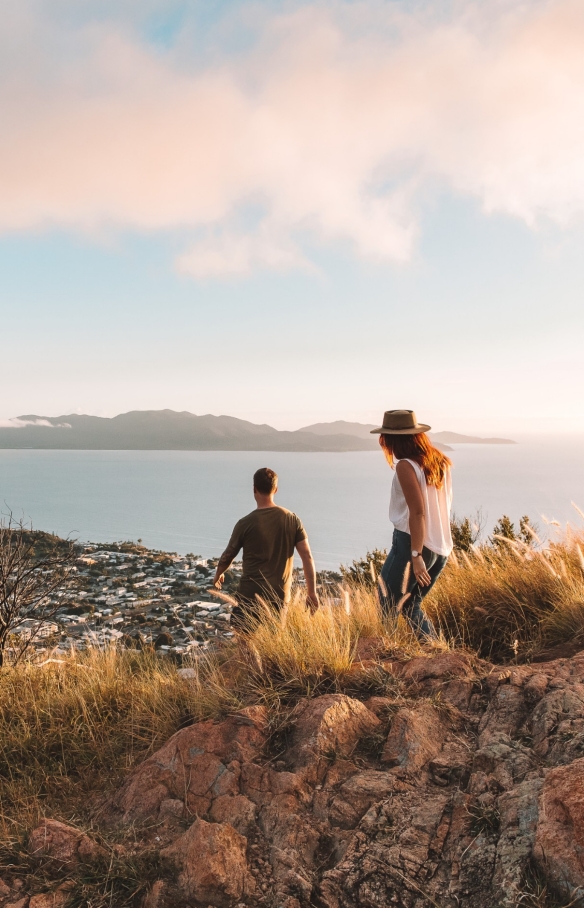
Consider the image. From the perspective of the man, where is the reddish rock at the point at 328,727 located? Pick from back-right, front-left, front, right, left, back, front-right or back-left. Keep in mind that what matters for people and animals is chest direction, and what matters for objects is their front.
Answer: back

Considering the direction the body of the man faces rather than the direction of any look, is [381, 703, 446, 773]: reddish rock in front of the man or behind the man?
behind

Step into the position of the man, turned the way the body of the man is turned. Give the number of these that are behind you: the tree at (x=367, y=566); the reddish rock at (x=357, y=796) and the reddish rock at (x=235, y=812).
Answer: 2

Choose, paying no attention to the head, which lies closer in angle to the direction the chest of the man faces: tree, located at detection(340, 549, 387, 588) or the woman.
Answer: the tree

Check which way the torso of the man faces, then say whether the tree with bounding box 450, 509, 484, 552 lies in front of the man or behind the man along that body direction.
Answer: in front

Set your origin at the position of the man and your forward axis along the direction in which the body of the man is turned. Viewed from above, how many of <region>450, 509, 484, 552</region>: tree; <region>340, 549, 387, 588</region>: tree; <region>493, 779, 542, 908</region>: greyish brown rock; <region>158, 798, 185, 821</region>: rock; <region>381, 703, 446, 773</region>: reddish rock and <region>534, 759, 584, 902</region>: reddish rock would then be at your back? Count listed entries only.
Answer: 4

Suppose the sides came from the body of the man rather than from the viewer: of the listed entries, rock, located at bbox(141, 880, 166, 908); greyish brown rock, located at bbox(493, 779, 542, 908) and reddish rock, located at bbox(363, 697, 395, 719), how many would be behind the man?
3

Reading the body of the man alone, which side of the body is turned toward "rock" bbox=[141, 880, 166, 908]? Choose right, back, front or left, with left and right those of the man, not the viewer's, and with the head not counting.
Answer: back

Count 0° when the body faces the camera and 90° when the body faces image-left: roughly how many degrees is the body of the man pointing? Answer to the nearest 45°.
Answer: approximately 180°

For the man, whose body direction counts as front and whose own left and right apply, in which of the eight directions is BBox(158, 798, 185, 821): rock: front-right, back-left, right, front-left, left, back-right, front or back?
back

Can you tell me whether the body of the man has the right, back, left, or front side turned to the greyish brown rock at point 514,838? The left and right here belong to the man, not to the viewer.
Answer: back

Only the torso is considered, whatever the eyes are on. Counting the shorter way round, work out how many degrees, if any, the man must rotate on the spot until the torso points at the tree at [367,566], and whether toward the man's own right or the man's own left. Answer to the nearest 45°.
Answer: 0° — they already face it

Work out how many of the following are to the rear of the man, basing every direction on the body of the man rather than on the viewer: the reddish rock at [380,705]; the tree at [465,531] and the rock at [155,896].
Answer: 2

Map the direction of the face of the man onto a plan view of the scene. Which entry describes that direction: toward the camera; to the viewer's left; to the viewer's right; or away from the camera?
away from the camera

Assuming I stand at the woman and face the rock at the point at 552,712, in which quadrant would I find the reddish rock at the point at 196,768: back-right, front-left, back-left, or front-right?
front-right

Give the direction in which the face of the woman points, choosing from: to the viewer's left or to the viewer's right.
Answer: to the viewer's left

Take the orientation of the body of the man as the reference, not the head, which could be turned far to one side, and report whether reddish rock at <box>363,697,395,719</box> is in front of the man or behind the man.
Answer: behind

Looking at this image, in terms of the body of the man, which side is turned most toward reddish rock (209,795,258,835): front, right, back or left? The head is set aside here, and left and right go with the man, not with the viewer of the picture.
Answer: back
